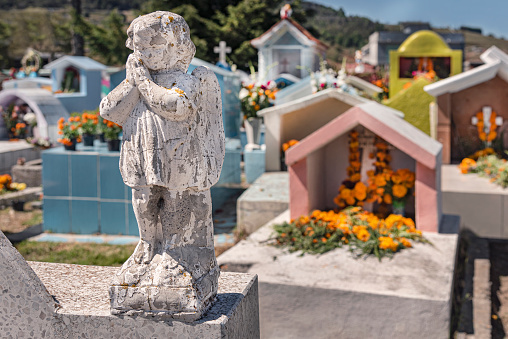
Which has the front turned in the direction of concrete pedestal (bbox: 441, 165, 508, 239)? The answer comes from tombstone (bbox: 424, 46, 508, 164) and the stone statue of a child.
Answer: the tombstone

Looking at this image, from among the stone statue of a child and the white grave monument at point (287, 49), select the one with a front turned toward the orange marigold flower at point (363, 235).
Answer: the white grave monument

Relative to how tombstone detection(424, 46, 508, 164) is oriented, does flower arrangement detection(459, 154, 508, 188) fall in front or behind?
in front

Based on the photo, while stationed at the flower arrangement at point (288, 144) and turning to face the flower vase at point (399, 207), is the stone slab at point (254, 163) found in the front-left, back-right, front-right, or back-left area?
back-right

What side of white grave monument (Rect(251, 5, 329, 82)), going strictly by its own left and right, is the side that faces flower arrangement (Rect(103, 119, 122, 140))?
front

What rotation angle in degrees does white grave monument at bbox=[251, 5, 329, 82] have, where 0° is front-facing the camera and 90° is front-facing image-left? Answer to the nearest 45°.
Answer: approximately 0°

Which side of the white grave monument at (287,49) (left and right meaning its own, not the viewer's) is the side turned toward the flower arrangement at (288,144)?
front
